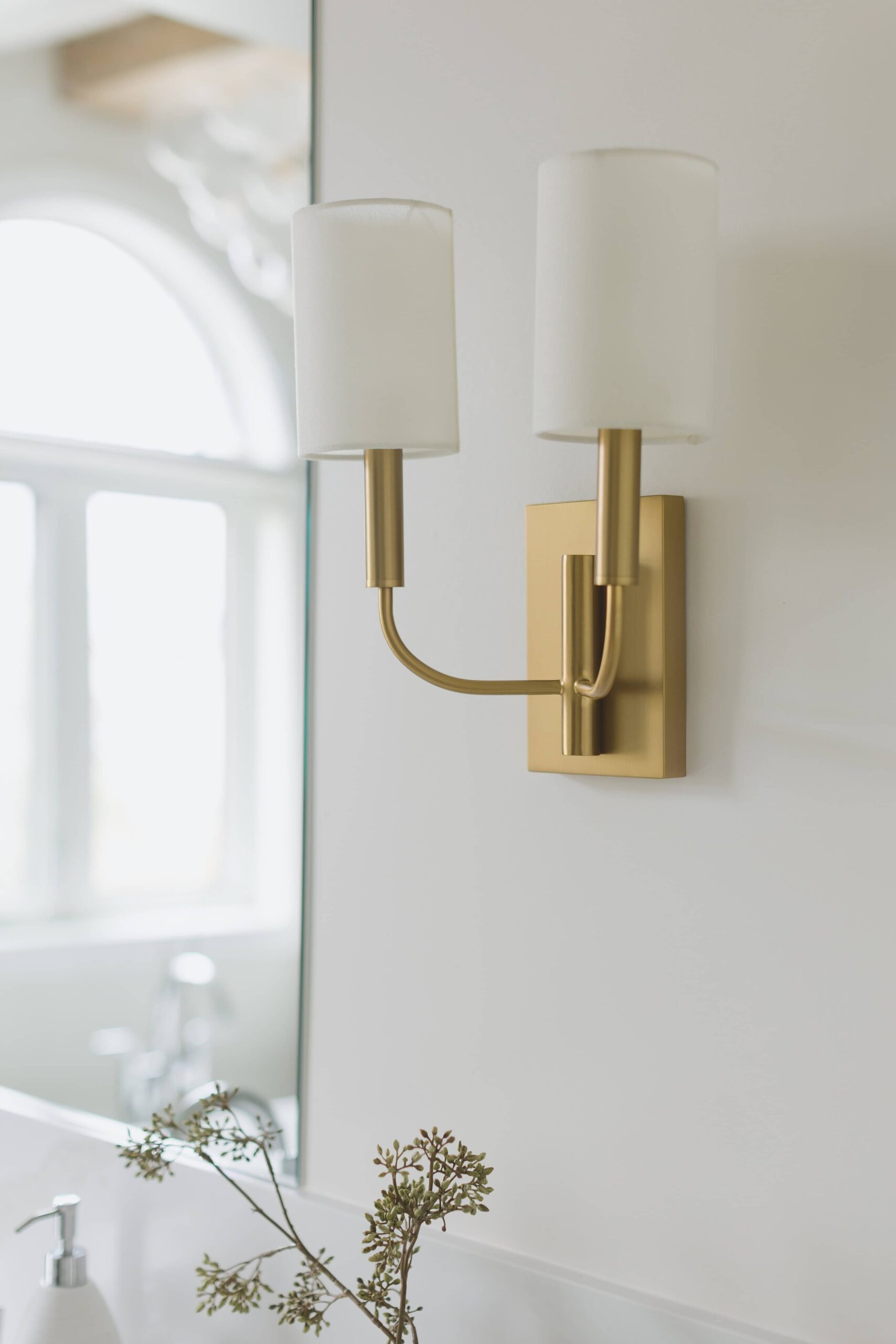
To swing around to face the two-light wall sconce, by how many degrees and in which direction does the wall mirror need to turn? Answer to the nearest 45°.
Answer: approximately 90° to its left

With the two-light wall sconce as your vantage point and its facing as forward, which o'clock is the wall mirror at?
The wall mirror is roughly at 3 o'clock from the two-light wall sconce.

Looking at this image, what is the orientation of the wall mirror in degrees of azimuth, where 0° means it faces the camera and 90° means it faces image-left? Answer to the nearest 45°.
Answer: approximately 45°

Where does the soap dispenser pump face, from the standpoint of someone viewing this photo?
facing to the left of the viewer

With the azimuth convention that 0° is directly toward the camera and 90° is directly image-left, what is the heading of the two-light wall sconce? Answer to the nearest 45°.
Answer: approximately 45°
